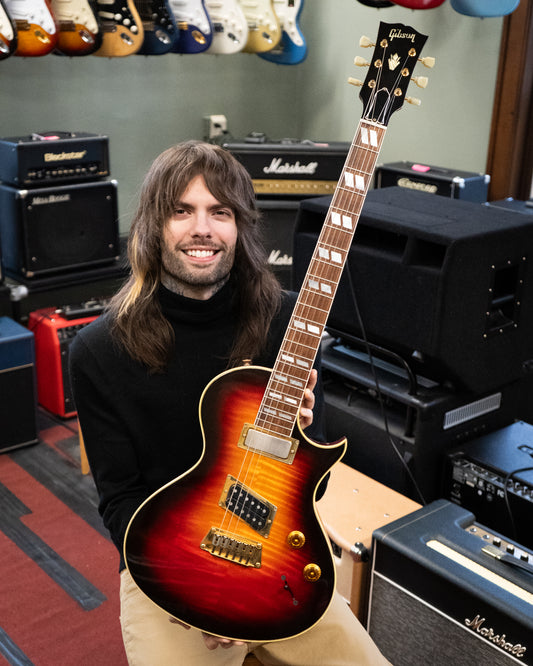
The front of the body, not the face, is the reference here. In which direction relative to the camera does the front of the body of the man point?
toward the camera

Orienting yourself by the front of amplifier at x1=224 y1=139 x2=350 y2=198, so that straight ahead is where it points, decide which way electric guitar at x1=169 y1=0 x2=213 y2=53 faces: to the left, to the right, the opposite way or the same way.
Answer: the same way

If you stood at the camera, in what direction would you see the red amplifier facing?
facing the viewer and to the right of the viewer

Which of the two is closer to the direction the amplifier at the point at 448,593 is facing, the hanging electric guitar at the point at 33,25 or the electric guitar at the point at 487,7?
the hanging electric guitar

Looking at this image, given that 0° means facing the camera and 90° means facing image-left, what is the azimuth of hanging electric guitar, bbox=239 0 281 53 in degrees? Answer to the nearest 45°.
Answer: approximately 0°

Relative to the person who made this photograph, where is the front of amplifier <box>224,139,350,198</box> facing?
facing the viewer

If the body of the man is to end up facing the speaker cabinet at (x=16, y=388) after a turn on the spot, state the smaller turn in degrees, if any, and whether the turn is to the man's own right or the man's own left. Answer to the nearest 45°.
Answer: approximately 135° to the man's own right

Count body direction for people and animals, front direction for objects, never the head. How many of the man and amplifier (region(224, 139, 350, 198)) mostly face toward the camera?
2

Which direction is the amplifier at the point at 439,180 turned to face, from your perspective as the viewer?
facing the viewer and to the left of the viewer

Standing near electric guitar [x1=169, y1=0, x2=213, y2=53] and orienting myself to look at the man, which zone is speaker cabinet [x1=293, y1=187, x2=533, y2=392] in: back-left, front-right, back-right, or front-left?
front-left

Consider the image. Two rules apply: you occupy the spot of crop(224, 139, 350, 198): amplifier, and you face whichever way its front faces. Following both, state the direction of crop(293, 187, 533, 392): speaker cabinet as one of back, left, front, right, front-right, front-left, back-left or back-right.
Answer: front

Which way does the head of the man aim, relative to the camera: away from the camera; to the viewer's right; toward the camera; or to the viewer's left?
toward the camera
